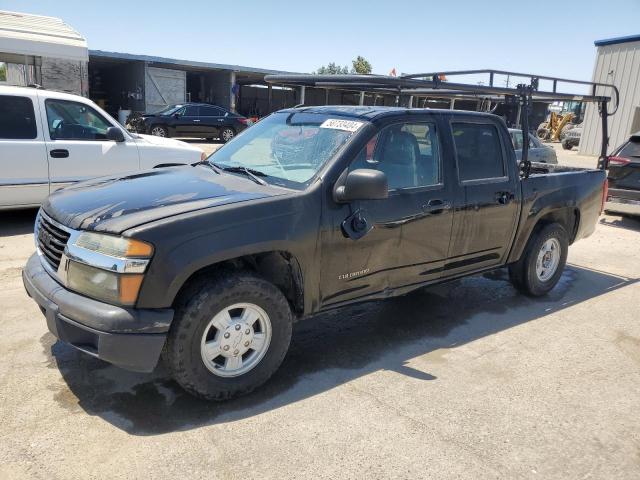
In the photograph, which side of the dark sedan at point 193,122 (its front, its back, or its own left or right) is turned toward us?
left

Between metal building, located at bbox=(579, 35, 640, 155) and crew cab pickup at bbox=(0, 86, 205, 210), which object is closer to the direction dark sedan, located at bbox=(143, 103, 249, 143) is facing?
the crew cab pickup

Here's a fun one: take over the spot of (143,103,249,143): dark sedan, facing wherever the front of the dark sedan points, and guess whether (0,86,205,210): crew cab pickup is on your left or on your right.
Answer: on your left

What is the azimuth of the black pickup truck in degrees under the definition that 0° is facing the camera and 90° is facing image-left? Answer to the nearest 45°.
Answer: approximately 45°

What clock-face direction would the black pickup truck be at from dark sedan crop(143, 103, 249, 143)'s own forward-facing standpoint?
The black pickup truck is roughly at 9 o'clock from the dark sedan.

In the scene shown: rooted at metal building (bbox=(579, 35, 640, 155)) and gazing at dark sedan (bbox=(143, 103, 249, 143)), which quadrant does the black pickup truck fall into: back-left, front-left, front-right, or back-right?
front-left

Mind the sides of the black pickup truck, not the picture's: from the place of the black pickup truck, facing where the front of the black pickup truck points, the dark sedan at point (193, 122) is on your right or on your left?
on your right

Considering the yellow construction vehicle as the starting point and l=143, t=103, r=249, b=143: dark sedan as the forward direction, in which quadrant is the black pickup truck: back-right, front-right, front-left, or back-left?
front-left

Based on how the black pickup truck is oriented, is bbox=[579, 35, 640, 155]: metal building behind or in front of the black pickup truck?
behind

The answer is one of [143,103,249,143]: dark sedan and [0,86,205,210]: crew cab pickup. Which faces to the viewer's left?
the dark sedan

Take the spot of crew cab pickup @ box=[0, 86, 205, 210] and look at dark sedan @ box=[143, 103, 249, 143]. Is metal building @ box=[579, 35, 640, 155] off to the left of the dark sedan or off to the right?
right
